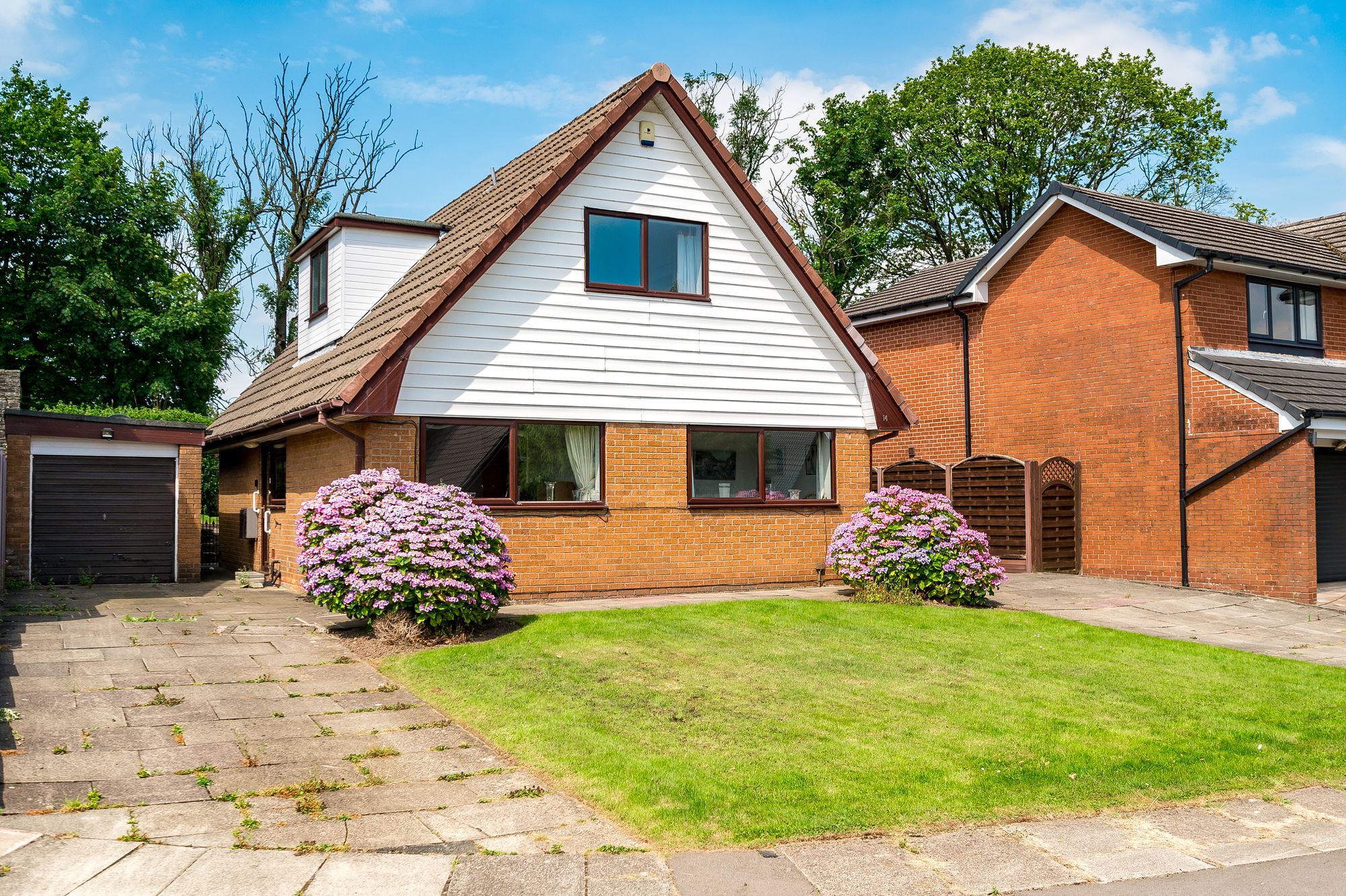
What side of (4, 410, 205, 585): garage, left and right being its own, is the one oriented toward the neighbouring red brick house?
left

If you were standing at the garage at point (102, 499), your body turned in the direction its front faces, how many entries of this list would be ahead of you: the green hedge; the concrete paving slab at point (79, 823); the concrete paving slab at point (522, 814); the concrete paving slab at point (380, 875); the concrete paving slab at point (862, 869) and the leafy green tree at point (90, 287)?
4

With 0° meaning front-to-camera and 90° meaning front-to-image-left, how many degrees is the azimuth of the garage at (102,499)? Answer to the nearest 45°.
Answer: approximately 0°

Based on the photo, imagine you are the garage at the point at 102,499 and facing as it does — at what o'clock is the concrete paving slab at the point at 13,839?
The concrete paving slab is roughly at 12 o'clock from the garage.

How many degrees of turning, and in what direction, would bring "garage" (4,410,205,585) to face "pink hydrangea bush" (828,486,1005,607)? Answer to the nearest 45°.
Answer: approximately 45° to its left

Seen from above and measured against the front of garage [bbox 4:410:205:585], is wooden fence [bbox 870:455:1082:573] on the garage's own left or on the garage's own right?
on the garage's own left

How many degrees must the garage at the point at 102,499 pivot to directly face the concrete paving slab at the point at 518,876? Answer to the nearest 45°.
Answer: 0° — it already faces it

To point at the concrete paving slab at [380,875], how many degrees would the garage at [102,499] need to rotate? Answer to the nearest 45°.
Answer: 0° — it already faces it

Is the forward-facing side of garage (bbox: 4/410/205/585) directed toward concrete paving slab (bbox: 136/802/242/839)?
yes

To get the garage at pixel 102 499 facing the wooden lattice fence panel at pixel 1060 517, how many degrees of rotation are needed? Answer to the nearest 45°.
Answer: approximately 90° to its left

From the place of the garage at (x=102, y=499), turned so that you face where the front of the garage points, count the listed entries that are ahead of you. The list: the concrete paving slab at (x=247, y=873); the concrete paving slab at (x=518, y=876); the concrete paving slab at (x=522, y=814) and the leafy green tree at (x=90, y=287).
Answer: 3

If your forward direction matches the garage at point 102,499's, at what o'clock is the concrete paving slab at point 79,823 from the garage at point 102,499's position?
The concrete paving slab is roughly at 12 o'clock from the garage.
